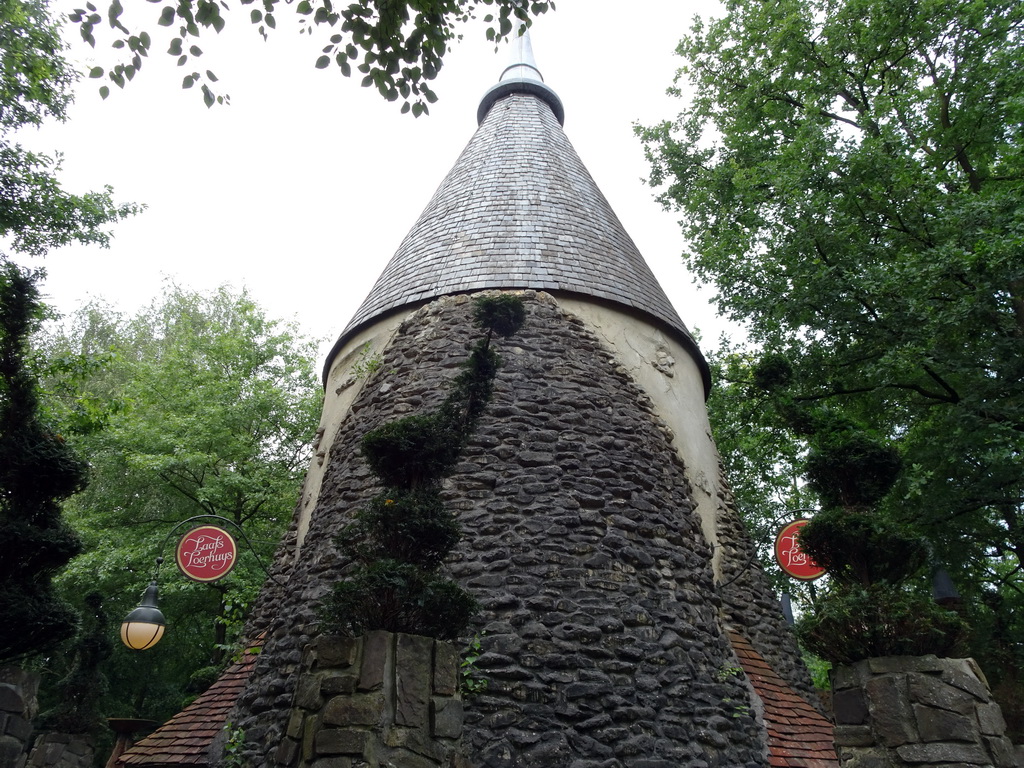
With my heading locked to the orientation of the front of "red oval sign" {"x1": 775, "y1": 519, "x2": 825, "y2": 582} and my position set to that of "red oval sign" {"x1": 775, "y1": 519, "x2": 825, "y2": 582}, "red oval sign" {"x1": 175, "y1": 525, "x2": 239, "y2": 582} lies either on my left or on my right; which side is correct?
on my right

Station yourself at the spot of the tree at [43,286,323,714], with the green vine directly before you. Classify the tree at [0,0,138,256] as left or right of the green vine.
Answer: right

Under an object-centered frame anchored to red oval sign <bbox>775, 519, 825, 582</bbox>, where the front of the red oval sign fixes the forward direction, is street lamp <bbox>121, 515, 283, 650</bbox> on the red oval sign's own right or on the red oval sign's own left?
on the red oval sign's own right

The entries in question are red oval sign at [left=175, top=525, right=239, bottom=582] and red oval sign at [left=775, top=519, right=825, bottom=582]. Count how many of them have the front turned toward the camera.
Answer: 2

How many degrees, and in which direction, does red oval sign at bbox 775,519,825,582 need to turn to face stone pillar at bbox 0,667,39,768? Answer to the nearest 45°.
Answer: approximately 45° to its right

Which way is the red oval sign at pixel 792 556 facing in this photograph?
toward the camera

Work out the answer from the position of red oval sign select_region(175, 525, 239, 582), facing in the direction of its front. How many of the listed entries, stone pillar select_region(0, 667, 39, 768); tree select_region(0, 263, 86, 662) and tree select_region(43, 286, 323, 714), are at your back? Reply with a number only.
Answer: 1

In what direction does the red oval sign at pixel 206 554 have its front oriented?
toward the camera

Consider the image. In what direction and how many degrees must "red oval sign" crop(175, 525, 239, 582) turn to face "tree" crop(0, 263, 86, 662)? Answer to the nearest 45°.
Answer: approximately 45° to its right
